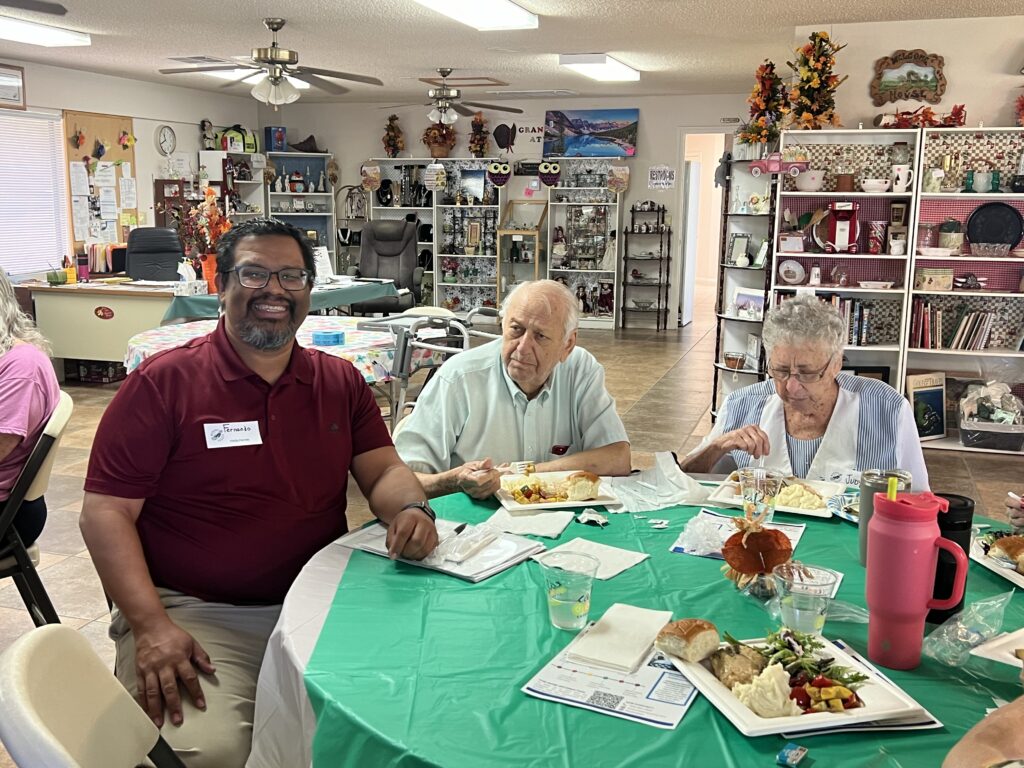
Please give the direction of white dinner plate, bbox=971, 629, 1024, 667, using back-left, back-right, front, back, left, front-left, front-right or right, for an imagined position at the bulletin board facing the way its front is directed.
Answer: front-right

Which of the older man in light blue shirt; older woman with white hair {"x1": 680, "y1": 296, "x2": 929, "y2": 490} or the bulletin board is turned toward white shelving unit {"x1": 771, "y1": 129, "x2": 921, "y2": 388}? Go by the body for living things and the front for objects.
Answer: the bulletin board

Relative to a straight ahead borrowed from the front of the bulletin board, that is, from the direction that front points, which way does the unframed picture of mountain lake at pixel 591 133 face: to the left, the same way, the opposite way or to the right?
to the right

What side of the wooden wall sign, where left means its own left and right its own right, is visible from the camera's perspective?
front

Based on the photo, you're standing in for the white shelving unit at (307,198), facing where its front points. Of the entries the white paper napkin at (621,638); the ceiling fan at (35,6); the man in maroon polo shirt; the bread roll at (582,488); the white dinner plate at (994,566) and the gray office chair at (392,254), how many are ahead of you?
6

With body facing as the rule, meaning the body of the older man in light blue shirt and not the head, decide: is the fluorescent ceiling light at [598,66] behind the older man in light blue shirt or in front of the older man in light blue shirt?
behind

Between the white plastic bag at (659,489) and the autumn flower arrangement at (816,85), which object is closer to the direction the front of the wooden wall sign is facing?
the white plastic bag

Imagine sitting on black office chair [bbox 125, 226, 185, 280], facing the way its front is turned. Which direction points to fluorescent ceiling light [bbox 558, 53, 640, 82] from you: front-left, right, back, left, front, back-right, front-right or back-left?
left

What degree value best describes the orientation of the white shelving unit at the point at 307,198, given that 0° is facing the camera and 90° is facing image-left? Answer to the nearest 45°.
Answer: approximately 0°

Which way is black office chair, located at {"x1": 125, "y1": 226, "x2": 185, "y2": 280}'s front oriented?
toward the camera

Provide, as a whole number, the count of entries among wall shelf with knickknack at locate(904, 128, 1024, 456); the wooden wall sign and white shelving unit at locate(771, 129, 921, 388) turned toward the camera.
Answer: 3

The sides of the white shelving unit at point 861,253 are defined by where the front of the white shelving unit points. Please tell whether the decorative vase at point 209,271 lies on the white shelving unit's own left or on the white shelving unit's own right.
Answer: on the white shelving unit's own right

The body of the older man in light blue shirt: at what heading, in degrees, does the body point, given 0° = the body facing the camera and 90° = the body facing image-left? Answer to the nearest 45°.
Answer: approximately 0°

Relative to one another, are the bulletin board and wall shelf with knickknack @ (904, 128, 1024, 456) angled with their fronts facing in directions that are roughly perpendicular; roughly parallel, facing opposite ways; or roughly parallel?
roughly perpendicular

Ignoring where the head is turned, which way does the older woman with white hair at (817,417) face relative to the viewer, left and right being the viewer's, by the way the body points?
facing the viewer

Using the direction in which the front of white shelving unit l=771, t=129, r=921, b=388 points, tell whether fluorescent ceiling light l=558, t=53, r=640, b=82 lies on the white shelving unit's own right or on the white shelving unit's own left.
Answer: on the white shelving unit's own right

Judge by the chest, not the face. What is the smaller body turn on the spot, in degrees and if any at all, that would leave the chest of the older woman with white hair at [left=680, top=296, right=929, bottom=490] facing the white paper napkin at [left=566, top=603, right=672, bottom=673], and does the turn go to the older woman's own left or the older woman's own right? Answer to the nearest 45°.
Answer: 0° — they already face it
